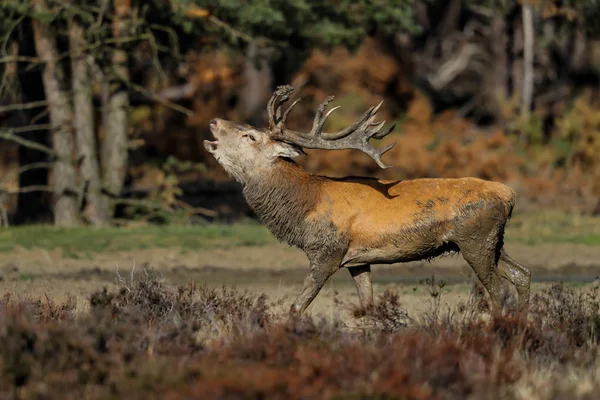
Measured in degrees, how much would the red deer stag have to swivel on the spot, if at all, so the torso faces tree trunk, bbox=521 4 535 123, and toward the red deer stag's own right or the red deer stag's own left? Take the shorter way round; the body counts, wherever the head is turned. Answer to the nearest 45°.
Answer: approximately 90° to the red deer stag's own right

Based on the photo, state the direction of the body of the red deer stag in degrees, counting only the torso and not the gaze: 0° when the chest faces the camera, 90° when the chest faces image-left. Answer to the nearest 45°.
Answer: approximately 90°

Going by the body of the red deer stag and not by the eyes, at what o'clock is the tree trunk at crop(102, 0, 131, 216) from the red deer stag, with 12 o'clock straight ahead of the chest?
The tree trunk is roughly at 2 o'clock from the red deer stag.

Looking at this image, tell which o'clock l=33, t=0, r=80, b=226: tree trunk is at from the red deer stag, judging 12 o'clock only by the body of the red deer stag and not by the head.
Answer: The tree trunk is roughly at 2 o'clock from the red deer stag.

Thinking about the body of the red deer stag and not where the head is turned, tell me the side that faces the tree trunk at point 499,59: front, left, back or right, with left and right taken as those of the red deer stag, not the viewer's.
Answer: right

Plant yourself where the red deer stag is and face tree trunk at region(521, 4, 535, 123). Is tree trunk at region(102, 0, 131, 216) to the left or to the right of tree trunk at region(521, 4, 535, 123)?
left

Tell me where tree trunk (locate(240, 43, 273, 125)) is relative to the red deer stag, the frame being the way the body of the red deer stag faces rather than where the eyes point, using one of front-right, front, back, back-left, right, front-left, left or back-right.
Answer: right
